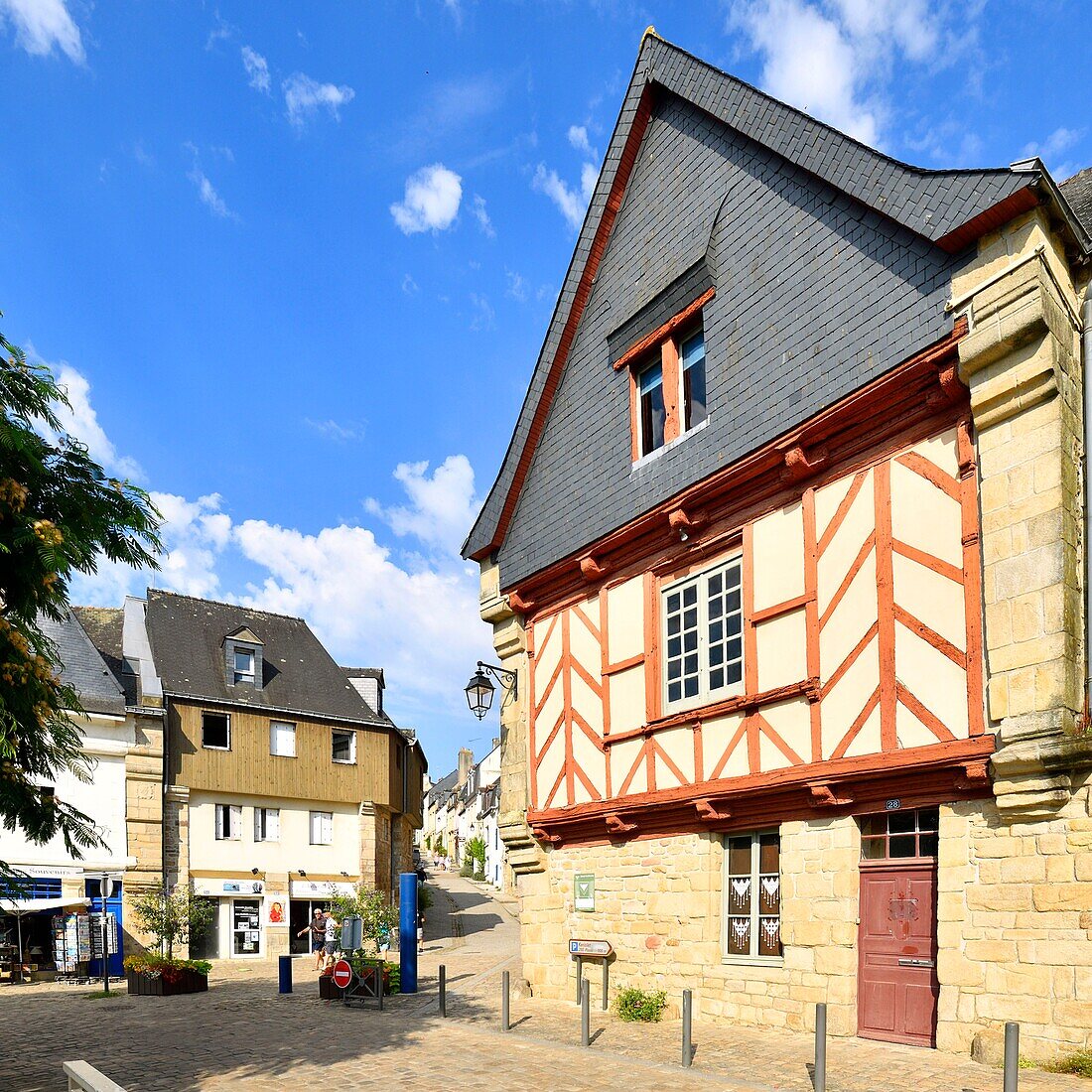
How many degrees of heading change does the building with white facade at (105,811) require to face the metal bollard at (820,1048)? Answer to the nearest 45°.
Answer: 0° — it already faces it

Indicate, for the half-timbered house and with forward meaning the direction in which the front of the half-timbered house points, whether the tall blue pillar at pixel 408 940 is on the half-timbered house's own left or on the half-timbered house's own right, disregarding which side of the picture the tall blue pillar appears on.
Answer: on the half-timbered house's own right

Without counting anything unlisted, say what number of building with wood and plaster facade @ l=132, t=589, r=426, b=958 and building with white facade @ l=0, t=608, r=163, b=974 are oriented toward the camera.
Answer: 2

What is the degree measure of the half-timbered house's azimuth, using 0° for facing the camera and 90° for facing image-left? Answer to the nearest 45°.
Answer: approximately 45°

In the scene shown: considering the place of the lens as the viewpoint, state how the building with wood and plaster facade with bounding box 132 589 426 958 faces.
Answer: facing the viewer

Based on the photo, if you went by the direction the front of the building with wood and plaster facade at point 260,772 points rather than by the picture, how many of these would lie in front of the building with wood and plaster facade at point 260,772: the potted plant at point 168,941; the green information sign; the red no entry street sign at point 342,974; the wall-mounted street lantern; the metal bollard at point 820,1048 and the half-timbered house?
6

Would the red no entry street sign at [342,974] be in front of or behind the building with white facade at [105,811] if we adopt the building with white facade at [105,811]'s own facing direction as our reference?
in front

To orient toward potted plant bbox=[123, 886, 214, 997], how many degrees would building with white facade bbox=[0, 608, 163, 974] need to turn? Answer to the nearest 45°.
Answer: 0° — it already faces it
